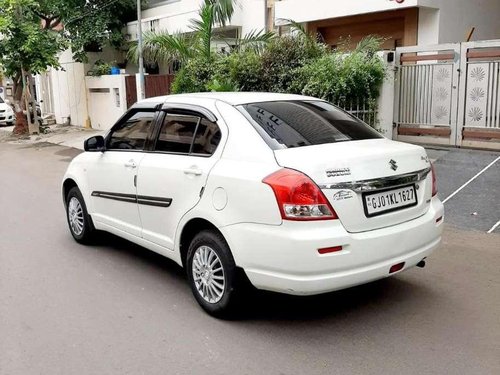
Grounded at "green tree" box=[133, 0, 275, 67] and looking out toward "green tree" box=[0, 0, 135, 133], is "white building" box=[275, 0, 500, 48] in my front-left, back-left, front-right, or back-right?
back-right

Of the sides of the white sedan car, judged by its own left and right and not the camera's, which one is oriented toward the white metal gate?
right

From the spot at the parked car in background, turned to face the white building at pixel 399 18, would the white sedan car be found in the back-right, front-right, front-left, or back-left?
front-right

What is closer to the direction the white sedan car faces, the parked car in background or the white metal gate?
the parked car in background

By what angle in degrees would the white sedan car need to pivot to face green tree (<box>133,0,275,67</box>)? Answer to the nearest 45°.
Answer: approximately 45° to its right

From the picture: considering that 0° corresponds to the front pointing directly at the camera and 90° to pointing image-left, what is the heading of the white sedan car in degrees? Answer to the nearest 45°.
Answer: approximately 135°

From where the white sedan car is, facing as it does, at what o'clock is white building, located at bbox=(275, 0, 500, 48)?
The white building is roughly at 2 o'clock from the white sedan car.

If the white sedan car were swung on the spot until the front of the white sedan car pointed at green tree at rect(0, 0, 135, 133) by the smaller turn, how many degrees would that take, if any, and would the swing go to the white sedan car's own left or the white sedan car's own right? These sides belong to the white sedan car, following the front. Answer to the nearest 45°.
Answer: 0° — it already faces it

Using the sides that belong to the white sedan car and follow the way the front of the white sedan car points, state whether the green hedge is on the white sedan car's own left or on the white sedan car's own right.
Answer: on the white sedan car's own right
